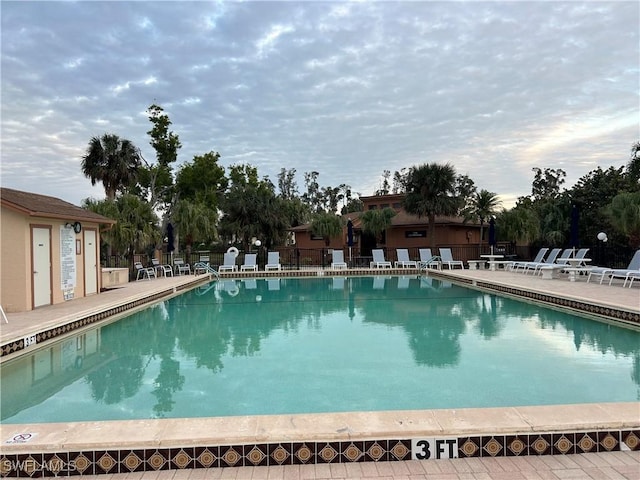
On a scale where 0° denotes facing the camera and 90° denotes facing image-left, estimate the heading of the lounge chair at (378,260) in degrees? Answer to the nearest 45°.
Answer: approximately 315°

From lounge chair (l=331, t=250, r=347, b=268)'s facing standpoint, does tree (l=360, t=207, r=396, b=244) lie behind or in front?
behind

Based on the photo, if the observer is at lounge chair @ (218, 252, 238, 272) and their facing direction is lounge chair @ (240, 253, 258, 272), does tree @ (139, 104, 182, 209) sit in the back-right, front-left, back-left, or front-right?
back-left

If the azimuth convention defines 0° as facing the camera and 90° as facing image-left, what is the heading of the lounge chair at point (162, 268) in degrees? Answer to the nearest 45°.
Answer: approximately 315°

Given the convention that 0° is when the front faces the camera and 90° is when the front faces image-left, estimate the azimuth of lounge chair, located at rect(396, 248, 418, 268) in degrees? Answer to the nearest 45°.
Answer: approximately 315°

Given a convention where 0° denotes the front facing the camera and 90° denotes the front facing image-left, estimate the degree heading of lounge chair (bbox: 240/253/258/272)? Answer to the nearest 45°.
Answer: approximately 0°

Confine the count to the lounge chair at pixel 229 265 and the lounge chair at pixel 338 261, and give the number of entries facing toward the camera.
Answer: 2

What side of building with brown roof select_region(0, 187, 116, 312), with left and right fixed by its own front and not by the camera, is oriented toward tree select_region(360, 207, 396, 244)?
left
